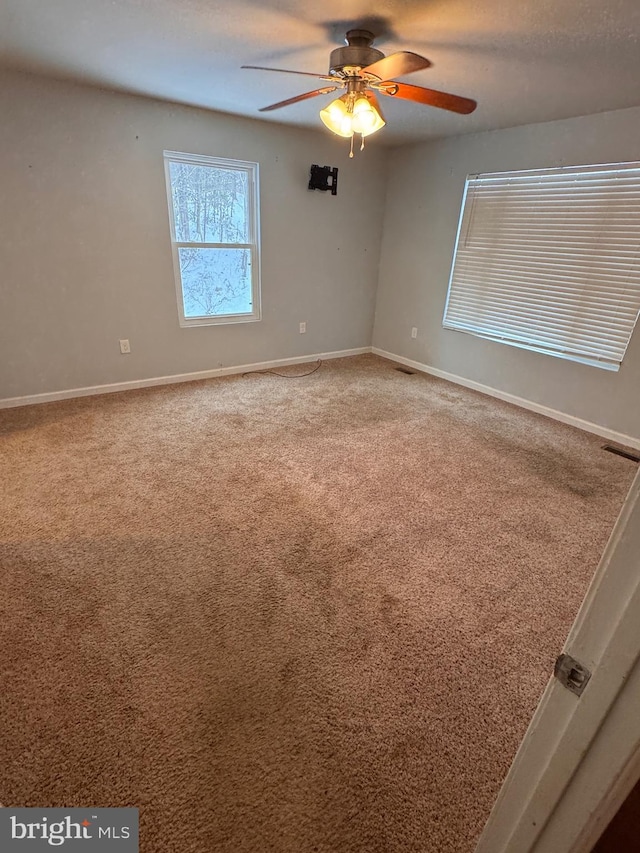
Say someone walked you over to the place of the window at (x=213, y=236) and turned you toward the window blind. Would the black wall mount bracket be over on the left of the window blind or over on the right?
left

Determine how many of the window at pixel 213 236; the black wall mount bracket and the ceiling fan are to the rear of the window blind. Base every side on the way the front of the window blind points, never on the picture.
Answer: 0

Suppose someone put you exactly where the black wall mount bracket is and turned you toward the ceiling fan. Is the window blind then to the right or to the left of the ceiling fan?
left

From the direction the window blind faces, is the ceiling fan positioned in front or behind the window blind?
in front

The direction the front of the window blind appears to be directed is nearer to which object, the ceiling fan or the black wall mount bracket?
the ceiling fan

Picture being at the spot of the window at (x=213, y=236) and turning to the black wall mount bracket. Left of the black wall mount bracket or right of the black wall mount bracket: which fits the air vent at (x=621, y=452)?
right

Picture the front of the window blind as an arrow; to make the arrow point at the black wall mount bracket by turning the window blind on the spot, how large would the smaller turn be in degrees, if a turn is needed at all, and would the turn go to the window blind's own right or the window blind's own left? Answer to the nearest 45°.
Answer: approximately 45° to the window blind's own right

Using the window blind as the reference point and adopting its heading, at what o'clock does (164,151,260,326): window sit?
The window is roughly at 1 o'clock from the window blind.
